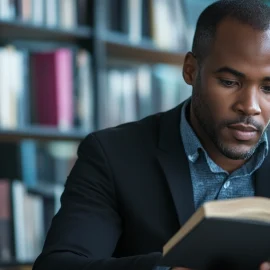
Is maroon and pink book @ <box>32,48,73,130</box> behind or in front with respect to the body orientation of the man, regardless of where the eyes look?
behind

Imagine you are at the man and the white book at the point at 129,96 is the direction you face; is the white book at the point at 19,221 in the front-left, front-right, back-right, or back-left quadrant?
front-left

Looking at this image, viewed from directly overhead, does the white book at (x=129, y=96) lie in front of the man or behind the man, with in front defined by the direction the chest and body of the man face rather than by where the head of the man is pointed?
behind

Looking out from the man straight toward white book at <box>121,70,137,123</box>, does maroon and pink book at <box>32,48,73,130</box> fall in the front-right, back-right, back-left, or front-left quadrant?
front-left

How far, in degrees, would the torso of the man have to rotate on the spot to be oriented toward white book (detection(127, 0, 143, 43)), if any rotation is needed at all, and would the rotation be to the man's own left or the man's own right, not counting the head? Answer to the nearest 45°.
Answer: approximately 135° to the man's own left

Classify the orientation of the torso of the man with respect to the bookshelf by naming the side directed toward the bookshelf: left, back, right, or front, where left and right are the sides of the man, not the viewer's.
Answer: back

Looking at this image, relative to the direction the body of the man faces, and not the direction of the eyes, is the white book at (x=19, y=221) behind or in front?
behind

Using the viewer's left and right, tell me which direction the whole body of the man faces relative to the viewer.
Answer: facing the viewer and to the right of the viewer
